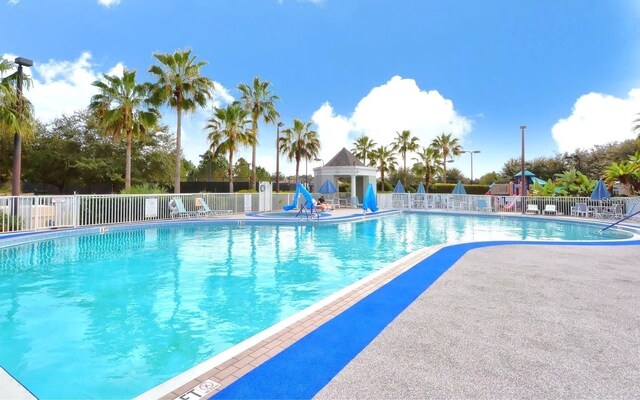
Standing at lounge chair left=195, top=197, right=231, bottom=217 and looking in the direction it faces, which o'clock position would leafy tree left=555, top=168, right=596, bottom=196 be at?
The leafy tree is roughly at 12 o'clock from the lounge chair.

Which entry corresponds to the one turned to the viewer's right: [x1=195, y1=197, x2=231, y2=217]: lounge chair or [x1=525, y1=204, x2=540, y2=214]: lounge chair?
[x1=195, y1=197, x2=231, y2=217]: lounge chair

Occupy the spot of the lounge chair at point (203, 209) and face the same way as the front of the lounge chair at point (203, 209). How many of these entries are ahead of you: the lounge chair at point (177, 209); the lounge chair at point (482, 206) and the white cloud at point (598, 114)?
2

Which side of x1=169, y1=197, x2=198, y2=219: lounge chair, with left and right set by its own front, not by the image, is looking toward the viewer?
right

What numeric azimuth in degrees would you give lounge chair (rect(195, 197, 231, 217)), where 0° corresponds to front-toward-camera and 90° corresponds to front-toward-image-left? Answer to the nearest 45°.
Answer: approximately 270°

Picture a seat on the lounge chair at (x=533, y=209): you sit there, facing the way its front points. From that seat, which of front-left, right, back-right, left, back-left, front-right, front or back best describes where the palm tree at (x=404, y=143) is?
back-right

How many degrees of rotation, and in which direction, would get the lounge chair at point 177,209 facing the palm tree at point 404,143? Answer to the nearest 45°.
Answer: approximately 45° to its left

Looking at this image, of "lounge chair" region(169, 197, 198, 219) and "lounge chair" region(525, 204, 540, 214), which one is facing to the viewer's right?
"lounge chair" region(169, 197, 198, 219)

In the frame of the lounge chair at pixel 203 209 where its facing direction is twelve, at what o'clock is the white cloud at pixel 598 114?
The white cloud is roughly at 12 o'clock from the lounge chair.

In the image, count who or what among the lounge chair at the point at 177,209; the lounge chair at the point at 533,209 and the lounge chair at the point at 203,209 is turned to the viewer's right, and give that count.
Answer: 2
